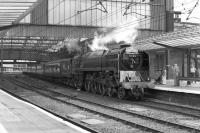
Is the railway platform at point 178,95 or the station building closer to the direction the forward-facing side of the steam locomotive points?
the railway platform

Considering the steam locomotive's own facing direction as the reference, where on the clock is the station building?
The station building is roughly at 9 o'clock from the steam locomotive.

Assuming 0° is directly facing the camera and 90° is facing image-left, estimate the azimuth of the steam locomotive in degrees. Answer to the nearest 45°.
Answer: approximately 315°

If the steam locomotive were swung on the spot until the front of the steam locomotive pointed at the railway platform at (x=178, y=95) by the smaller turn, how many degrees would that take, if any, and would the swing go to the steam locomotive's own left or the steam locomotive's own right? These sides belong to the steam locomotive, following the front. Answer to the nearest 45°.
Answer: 0° — it already faces it
